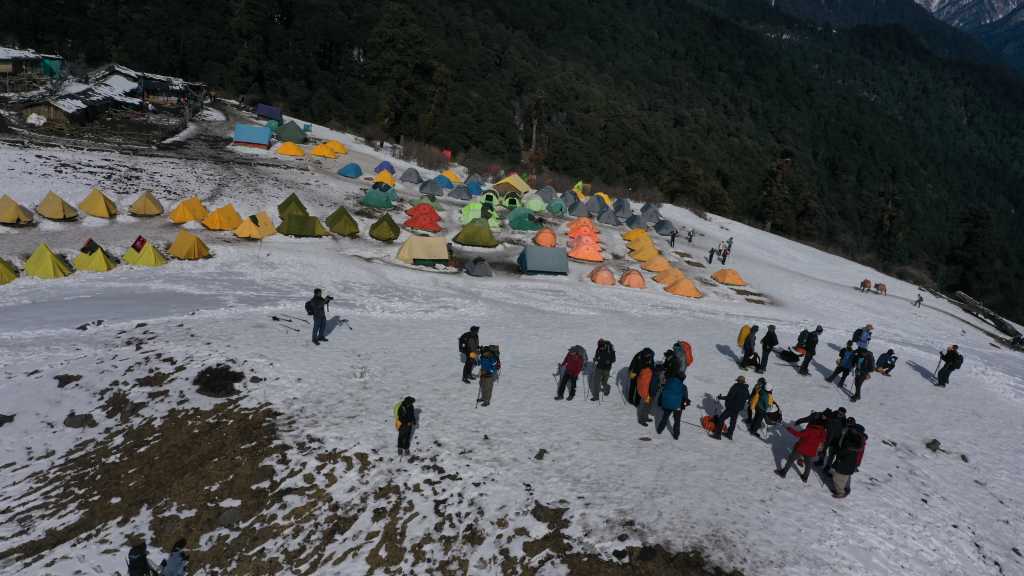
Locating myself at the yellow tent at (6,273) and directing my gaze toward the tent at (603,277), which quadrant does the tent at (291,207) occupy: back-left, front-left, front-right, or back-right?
front-left

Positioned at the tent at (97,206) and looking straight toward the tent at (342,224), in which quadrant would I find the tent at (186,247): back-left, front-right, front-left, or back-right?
front-right

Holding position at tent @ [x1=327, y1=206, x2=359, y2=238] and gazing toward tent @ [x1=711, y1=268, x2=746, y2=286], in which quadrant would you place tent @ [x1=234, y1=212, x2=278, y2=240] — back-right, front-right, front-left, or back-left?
back-right
